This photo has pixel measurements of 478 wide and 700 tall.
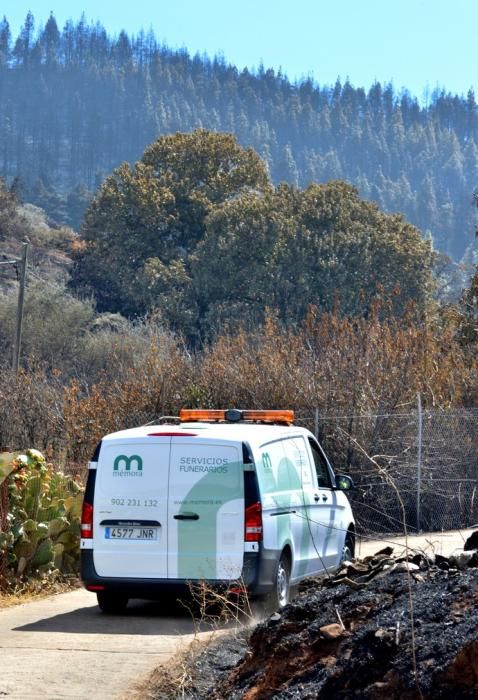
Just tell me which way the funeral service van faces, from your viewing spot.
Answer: facing away from the viewer and to the right of the viewer

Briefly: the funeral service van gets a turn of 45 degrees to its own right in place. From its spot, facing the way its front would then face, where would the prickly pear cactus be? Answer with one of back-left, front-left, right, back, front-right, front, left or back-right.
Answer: back-left

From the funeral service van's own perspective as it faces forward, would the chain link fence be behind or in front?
in front
